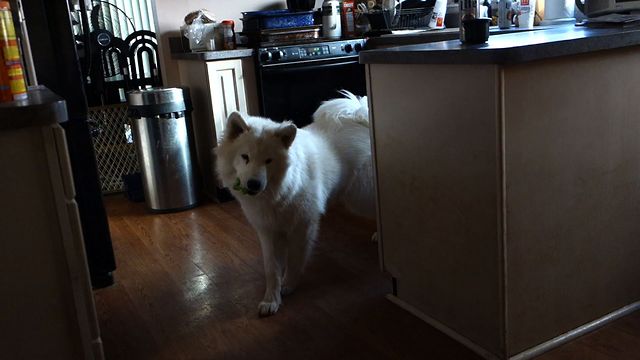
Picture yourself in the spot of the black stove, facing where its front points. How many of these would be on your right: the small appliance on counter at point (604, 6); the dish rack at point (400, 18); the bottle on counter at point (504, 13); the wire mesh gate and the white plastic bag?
2

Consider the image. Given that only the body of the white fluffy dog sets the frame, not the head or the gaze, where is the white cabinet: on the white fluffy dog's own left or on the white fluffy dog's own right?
on the white fluffy dog's own right

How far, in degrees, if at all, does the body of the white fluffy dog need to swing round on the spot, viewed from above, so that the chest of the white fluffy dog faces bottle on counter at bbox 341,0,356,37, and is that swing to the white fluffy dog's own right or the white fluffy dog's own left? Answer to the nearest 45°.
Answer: approximately 135° to the white fluffy dog's own right

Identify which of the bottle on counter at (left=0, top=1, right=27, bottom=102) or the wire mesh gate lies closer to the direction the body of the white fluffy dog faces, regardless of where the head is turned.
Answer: the bottle on counter

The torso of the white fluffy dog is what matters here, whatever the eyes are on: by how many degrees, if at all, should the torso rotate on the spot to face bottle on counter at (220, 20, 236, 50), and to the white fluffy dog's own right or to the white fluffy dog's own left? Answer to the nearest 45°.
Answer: approximately 135° to the white fluffy dog's own right

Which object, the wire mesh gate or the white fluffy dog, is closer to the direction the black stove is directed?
the white fluffy dog

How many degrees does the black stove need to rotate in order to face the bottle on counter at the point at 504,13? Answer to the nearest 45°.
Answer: approximately 45° to its left

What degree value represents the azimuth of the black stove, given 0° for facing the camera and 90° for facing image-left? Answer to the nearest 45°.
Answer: approximately 0°

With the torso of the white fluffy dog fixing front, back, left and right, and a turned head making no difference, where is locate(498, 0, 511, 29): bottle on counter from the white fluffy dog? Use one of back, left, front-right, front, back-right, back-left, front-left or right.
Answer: back

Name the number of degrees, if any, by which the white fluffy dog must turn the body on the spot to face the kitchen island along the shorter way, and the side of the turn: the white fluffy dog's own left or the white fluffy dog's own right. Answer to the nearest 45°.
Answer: approximately 90° to the white fluffy dog's own left
